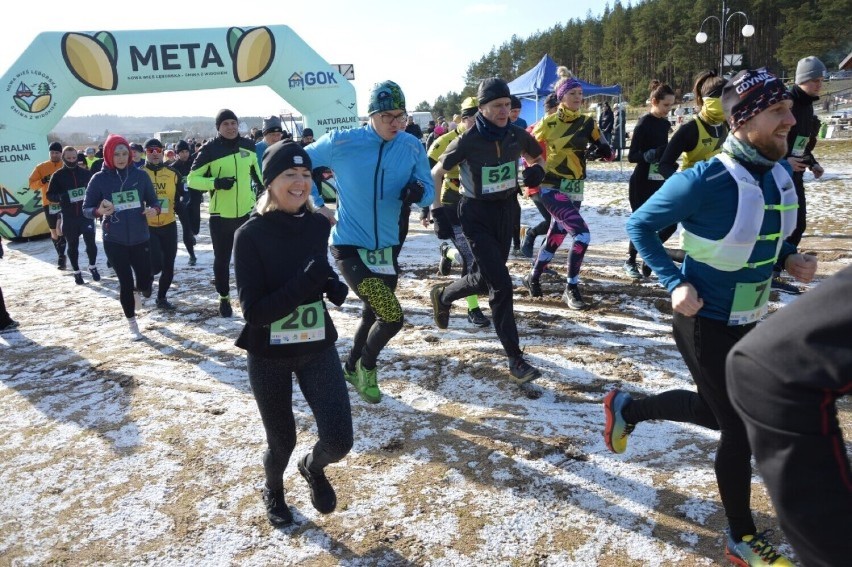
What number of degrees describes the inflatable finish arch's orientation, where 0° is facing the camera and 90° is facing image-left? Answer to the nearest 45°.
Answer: approximately 0°

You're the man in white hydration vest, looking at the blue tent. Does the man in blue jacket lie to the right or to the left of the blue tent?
left

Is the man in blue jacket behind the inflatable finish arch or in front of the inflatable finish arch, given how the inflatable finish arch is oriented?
in front

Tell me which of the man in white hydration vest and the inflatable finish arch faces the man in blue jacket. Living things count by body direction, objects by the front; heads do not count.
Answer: the inflatable finish arch

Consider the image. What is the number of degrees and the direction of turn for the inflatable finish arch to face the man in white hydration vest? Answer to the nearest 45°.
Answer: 0° — it already faces them

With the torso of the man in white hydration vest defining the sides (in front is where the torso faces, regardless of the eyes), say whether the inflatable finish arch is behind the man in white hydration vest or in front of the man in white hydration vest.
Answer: behind

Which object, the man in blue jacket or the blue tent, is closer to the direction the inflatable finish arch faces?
the man in blue jacket
